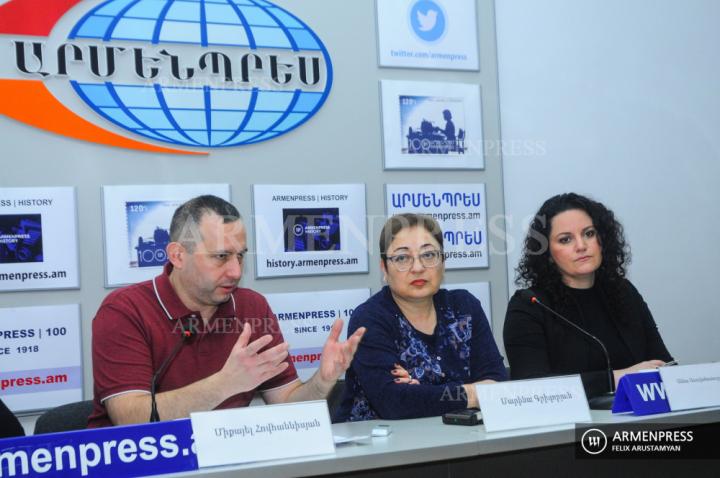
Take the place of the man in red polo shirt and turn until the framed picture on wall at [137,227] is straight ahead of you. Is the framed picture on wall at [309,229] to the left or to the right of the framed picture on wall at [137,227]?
right

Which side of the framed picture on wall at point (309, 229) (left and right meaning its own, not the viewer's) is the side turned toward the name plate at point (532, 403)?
front

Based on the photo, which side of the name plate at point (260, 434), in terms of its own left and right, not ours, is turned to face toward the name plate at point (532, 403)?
left

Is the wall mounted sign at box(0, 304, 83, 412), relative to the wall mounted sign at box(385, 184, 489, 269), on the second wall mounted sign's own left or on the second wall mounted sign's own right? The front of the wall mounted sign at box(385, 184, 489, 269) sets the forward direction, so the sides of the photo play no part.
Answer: on the second wall mounted sign's own right

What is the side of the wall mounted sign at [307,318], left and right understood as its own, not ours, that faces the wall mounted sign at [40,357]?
right

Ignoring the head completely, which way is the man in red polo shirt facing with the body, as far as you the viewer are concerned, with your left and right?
facing the viewer and to the right of the viewer

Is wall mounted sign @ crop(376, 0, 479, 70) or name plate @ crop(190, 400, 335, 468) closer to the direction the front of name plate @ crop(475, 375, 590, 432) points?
the name plate

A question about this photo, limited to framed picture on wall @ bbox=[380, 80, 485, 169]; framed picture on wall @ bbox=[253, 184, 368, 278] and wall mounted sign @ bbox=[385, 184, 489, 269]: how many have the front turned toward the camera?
3

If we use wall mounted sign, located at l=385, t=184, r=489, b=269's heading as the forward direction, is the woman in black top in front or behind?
in front

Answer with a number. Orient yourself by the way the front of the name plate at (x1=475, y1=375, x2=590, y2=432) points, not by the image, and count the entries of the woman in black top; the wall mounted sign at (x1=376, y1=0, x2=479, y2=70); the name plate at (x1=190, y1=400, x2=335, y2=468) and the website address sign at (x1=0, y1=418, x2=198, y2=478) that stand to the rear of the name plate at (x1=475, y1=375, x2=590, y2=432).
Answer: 2

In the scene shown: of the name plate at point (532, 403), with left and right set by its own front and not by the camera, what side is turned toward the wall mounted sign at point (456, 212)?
back
